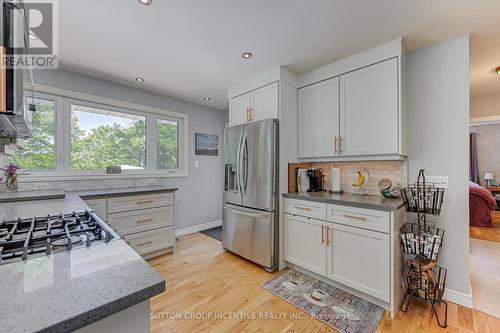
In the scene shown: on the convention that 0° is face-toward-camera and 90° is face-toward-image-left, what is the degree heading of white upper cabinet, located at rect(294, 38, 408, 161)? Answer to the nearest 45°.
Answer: approximately 45°

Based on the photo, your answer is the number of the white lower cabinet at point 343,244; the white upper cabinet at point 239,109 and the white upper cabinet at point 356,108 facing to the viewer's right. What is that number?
0

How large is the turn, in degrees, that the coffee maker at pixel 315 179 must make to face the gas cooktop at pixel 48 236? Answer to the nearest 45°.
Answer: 0° — it already faces it

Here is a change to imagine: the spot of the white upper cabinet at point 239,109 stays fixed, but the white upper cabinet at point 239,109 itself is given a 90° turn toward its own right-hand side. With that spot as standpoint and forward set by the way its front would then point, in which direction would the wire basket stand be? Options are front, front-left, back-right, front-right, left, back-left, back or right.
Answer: back

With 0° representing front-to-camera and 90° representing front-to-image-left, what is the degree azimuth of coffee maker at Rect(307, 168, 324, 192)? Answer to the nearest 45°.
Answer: approximately 45°

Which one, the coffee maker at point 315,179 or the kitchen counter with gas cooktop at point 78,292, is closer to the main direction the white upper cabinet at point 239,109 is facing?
the kitchen counter with gas cooktop

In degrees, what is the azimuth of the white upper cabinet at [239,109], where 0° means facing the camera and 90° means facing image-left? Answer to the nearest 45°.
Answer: approximately 45°

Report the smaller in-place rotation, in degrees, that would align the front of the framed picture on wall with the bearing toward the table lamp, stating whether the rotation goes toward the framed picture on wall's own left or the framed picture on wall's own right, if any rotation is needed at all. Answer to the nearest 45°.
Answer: approximately 45° to the framed picture on wall's own left

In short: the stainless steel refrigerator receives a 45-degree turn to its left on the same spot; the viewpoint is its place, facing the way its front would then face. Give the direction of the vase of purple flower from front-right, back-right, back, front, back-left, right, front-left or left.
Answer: right

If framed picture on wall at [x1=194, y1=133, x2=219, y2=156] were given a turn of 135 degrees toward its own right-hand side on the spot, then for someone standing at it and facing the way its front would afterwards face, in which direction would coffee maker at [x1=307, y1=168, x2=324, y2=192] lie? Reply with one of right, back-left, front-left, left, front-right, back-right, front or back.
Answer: back-left
